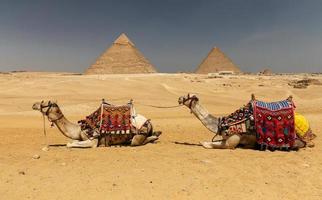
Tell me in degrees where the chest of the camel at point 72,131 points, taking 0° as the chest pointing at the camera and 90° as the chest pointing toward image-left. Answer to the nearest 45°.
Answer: approximately 90°

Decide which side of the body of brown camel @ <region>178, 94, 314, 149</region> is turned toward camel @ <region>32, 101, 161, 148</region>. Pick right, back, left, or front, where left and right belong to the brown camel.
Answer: front

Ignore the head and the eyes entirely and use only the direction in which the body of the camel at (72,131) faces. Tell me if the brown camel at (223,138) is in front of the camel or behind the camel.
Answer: behind

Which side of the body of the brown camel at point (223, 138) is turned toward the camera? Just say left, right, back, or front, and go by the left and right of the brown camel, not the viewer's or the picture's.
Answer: left

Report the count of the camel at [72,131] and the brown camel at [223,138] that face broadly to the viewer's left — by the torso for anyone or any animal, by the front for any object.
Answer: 2
